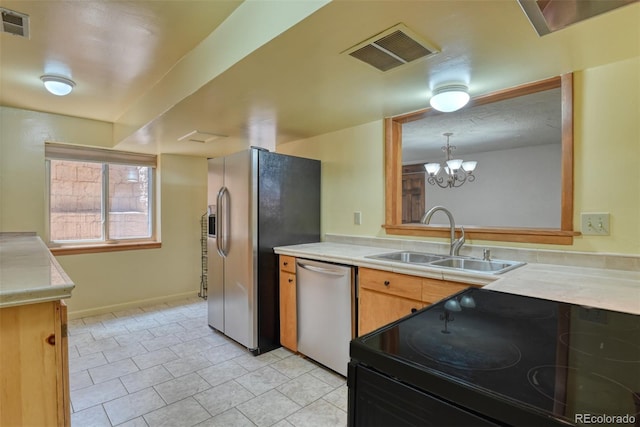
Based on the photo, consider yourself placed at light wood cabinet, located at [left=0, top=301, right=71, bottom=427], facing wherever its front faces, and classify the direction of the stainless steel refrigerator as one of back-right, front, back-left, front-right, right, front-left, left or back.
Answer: front-left

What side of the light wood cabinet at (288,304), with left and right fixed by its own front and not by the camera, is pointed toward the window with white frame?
right

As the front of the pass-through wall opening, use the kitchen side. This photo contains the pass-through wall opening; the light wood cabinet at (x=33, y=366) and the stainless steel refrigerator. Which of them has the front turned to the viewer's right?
the light wood cabinet

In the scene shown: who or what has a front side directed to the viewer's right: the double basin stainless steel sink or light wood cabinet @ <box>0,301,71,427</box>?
the light wood cabinet

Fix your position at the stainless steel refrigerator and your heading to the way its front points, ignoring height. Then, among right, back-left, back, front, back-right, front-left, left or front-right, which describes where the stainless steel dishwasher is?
left

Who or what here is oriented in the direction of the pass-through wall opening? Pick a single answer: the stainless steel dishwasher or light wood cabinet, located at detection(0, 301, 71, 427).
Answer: the light wood cabinet

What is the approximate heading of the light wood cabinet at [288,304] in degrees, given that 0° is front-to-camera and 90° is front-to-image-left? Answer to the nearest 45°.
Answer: approximately 45°

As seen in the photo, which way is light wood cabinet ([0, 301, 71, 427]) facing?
to the viewer's right

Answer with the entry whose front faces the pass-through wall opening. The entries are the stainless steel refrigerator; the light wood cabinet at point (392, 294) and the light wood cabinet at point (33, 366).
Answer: the light wood cabinet at point (33, 366)

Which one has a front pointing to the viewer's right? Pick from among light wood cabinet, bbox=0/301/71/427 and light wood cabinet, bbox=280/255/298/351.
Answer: light wood cabinet, bbox=0/301/71/427

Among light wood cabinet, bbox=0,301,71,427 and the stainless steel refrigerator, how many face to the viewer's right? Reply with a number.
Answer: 1

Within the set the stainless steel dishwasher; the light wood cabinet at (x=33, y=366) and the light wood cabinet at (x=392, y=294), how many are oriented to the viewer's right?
1
